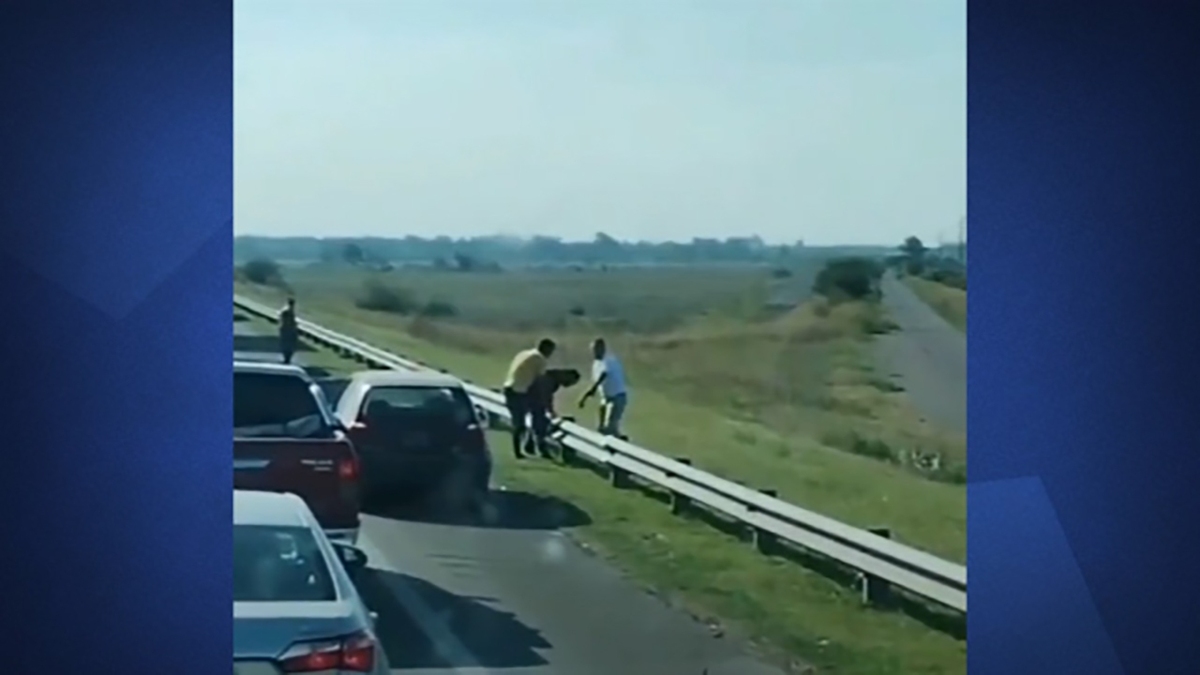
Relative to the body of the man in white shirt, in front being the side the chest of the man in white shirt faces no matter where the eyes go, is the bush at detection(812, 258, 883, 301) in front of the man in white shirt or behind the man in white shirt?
behind

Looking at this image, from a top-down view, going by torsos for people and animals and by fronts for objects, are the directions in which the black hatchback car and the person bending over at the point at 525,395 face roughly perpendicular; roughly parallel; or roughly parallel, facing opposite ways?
roughly perpendicular

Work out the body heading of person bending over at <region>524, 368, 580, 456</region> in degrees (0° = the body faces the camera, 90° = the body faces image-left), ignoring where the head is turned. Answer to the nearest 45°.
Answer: approximately 270°

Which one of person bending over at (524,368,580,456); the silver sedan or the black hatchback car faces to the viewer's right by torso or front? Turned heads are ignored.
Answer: the person bending over

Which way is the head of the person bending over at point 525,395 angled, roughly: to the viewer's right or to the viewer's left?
to the viewer's right

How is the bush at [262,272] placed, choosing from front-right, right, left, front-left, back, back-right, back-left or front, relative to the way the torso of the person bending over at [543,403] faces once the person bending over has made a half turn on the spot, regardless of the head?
right

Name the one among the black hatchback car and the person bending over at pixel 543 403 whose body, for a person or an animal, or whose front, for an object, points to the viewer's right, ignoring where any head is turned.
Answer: the person bending over

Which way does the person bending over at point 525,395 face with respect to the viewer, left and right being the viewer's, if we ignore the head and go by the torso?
facing to the right of the viewer

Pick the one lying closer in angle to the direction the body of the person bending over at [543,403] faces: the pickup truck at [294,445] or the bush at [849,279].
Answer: the bush

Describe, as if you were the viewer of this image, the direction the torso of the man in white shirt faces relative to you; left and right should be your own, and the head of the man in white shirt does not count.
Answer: facing to the left of the viewer

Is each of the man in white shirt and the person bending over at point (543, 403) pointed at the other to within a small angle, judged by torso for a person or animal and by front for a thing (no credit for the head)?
yes

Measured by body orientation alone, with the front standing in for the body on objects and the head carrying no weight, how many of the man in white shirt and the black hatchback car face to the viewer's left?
1
